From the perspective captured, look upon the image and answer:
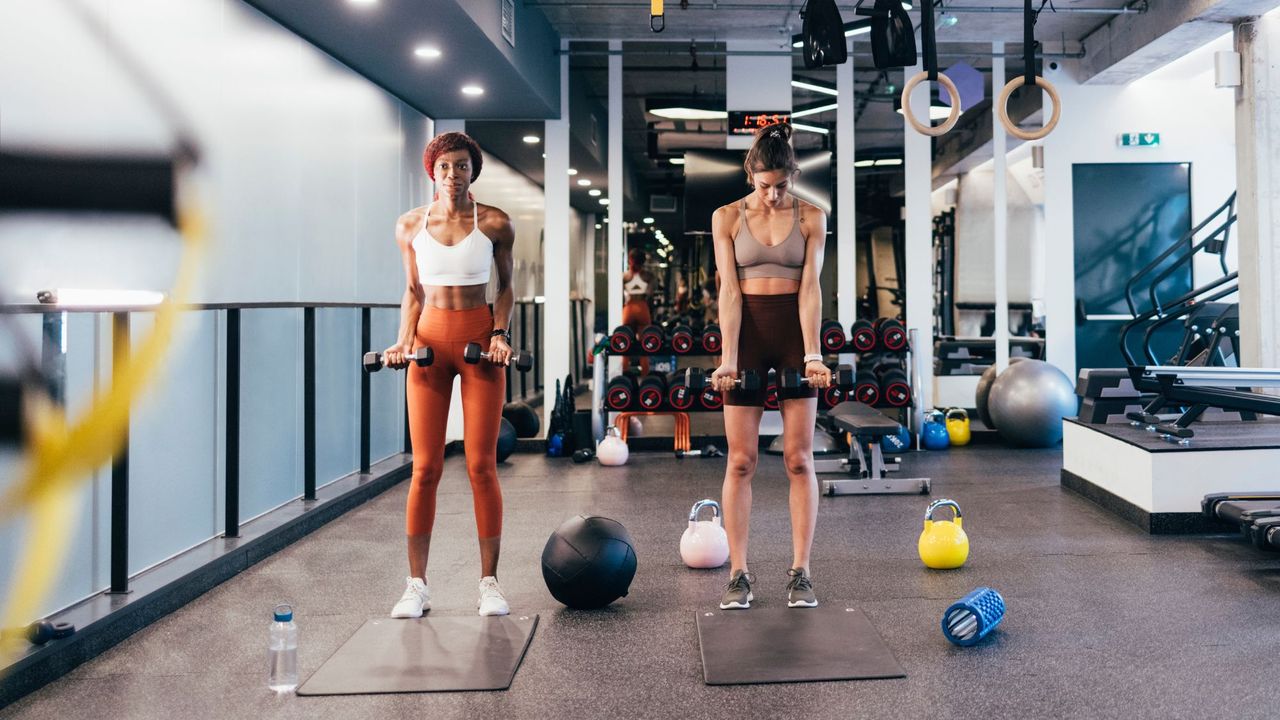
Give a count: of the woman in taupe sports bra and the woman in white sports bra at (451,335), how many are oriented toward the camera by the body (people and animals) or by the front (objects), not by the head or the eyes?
2

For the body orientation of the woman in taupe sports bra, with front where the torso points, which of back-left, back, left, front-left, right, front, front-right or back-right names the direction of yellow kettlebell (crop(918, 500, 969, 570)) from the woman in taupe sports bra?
back-left

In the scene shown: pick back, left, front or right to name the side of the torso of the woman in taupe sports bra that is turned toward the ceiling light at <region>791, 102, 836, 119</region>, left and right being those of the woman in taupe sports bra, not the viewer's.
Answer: back

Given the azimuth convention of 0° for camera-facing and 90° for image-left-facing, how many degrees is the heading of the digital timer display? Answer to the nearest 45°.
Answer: approximately 0°

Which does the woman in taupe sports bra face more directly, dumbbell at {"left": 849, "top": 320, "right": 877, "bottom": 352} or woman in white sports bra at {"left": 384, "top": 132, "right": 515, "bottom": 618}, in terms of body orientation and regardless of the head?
the woman in white sports bra
